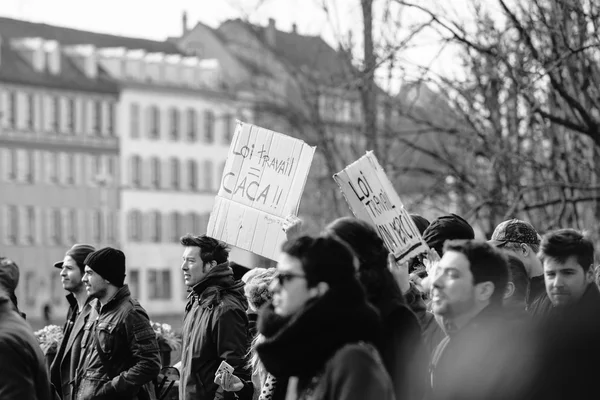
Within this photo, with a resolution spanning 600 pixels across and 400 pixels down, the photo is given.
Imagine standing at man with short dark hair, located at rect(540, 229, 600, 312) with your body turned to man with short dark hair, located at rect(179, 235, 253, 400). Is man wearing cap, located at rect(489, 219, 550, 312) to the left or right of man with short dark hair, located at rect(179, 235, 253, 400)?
right

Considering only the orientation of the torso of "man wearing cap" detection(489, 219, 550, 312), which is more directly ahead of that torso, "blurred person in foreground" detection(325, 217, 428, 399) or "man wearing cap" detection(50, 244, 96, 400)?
the man wearing cap

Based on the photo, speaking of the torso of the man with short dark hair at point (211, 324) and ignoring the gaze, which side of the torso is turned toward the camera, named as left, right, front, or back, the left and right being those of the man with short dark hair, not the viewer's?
left

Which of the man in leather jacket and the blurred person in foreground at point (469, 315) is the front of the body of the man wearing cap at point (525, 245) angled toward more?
the man in leather jacket

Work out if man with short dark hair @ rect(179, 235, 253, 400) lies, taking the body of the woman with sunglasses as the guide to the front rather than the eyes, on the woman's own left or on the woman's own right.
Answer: on the woman's own right

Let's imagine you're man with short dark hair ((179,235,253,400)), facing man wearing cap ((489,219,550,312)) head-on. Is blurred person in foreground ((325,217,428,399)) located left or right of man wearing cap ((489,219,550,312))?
right

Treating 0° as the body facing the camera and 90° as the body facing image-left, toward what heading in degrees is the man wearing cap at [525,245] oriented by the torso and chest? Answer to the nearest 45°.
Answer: approximately 90°

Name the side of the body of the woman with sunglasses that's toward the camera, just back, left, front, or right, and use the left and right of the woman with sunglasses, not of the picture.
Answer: left

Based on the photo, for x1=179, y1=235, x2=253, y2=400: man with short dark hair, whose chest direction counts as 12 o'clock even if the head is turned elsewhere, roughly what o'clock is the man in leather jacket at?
The man in leather jacket is roughly at 12 o'clock from the man with short dark hair.
